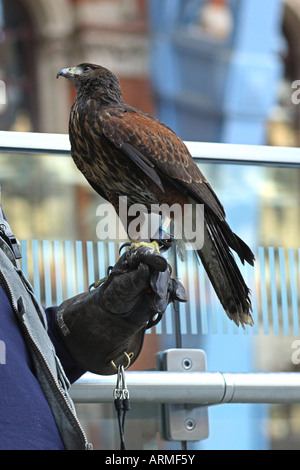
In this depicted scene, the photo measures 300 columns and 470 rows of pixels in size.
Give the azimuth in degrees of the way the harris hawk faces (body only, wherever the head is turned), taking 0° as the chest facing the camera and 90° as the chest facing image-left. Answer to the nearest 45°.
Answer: approximately 90°
